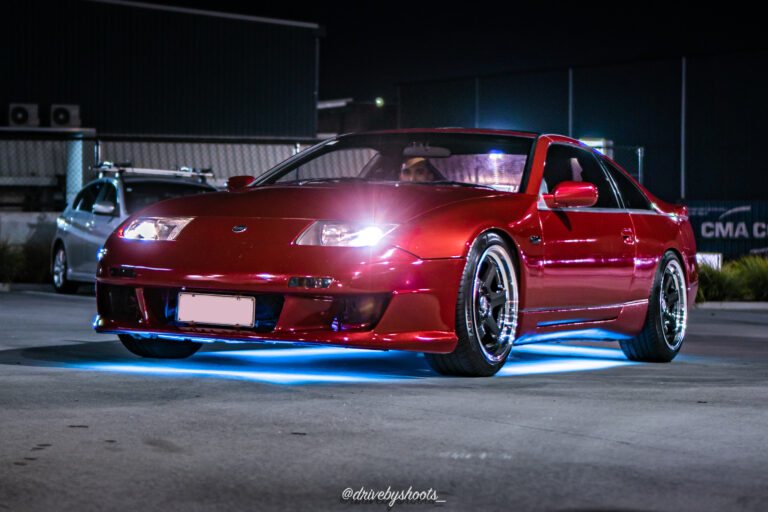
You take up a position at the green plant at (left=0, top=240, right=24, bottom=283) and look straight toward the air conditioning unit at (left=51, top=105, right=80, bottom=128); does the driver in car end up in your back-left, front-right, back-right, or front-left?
back-right

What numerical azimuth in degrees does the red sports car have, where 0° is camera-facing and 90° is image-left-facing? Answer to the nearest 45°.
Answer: approximately 45°

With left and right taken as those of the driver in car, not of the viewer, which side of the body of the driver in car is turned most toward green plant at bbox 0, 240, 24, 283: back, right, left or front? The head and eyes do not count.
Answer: right

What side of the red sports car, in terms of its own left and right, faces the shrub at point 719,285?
back

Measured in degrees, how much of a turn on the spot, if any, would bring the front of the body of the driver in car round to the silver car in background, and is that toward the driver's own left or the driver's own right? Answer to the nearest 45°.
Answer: approximately 90° to the driver's own right

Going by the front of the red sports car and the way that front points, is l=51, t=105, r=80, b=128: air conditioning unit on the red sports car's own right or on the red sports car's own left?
on the red sports car's own right
